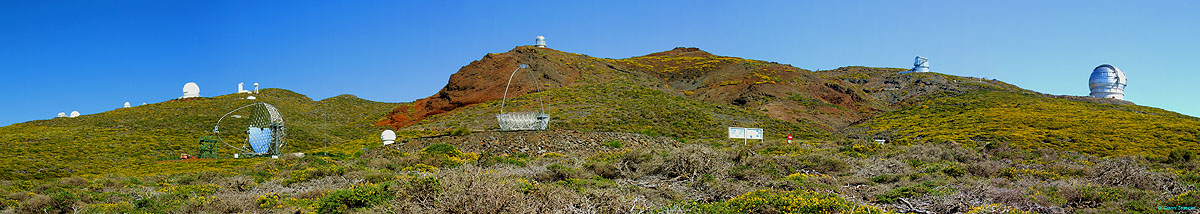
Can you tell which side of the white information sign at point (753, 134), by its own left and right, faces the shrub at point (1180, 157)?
left

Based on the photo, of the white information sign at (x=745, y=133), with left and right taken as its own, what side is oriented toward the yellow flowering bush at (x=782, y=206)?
front

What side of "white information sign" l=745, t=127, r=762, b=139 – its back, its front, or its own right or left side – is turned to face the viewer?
front

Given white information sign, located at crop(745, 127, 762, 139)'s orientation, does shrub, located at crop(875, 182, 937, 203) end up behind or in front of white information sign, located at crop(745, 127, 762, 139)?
in front

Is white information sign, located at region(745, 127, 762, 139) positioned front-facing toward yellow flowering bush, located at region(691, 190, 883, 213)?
yes

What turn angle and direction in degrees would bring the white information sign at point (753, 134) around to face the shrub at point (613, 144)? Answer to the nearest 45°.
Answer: approximately 45° to its right

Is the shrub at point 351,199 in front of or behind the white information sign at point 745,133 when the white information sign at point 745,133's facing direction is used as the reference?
in front

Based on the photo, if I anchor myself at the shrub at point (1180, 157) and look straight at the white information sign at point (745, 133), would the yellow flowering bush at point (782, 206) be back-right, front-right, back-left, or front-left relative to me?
front-left

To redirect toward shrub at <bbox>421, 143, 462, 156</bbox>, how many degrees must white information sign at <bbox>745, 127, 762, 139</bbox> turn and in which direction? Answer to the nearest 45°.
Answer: approximately 45° to its right

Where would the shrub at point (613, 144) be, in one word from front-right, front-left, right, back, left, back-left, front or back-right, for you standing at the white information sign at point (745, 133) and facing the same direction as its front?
front-right

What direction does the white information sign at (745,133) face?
toward the camera
